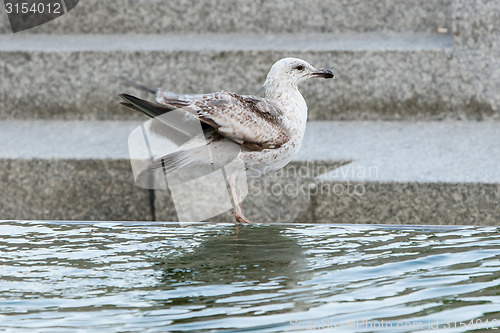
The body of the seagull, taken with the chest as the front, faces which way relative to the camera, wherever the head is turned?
to the viewer's right
